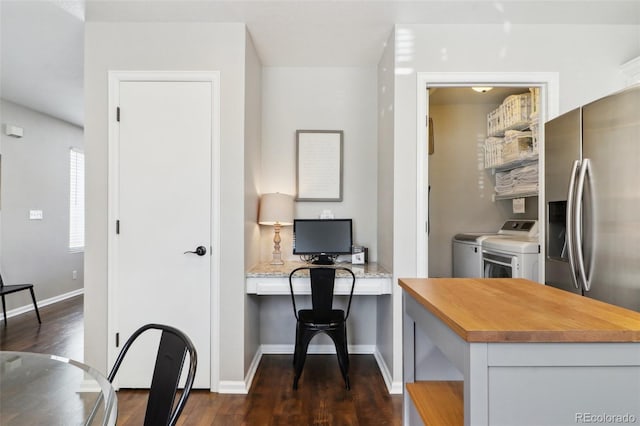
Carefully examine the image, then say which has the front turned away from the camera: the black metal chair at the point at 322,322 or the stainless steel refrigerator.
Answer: the black metal chair

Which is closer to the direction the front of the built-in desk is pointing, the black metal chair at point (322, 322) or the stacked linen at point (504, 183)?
the black metal chair

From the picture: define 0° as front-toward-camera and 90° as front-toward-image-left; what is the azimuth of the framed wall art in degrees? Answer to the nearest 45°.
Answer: approximately 0°

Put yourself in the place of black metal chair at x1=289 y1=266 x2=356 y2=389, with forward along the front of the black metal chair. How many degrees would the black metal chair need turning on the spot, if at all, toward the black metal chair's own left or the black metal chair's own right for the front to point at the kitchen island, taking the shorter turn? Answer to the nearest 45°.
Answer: approximately 180°

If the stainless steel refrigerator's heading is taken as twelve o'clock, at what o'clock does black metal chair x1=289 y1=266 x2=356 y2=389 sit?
The black metal chair is roughly at 1 o'clock from the stainless steel refrigerator.

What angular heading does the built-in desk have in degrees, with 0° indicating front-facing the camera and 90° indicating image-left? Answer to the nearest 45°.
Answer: approximately 0°

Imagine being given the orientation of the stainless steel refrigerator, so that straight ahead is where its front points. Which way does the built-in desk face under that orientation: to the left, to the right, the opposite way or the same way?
to the left

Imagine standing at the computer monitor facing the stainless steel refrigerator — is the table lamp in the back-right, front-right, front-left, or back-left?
back-right

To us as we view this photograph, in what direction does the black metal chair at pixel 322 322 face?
facing away from the viewer
